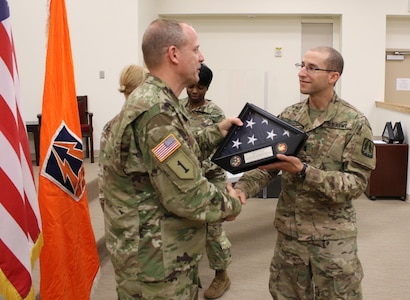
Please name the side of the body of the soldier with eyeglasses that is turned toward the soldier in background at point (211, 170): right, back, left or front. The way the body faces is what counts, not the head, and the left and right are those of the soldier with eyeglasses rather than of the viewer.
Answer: right

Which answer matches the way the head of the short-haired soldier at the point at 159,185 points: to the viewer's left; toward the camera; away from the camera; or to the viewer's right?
to the viewer's right

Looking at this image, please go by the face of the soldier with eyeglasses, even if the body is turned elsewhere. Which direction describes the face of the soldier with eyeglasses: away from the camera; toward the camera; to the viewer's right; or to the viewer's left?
to the viewer's left

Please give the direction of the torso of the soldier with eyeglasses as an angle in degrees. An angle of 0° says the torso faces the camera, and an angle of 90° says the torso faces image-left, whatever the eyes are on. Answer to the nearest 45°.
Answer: approximately 45°

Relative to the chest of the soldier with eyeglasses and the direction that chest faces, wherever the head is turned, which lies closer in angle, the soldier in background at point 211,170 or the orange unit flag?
the orange unit flag

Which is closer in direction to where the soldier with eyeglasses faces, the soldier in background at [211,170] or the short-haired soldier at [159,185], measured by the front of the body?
the short-haired soldier

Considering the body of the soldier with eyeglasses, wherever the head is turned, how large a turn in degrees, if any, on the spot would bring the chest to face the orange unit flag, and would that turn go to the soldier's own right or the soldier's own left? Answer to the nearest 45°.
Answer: approximately 45° to the soldier's own right

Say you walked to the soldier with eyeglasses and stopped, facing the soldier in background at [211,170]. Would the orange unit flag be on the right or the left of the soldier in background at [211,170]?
left
